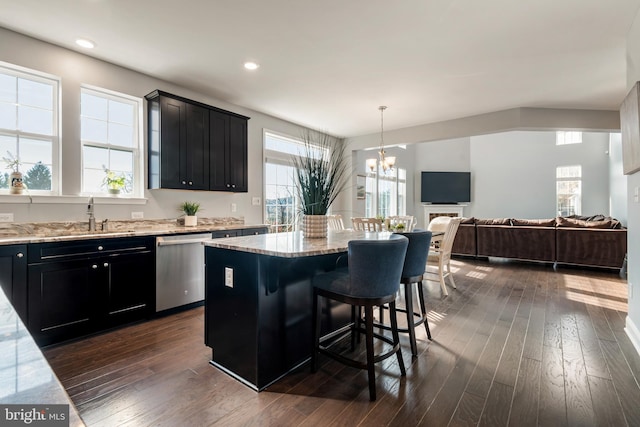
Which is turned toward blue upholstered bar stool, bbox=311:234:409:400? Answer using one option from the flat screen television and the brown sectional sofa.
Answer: the flat screen television

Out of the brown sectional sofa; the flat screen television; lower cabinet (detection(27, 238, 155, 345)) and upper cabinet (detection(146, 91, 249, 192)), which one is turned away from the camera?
the brown sectional sofa

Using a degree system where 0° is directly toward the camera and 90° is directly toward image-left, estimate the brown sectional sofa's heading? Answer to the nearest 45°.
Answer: approximately 180°

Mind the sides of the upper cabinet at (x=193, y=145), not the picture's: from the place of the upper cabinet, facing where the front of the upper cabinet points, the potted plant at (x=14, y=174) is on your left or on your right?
on your right

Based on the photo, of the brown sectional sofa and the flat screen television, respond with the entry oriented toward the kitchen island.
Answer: the flat screen television

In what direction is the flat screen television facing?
toward the camera

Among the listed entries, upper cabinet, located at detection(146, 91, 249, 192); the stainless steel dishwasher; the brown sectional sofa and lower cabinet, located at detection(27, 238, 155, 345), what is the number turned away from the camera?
1

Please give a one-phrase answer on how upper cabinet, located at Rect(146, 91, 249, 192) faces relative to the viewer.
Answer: facing the viewer and to the right of the viewer

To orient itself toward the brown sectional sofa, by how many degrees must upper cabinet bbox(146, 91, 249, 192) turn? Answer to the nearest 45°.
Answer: approximately 45° to its left

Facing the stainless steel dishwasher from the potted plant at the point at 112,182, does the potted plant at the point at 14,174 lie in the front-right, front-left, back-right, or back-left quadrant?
back-right

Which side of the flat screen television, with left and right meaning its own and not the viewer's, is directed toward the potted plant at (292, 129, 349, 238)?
front

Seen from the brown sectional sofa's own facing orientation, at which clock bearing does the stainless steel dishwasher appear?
The stainless steel dishwasher is roughly at 7 o'clock from the brown sectional sofa.

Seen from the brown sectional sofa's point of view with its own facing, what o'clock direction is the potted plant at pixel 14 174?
The potted plant is roughly at 7 o'clock from the brown sectional sofa.

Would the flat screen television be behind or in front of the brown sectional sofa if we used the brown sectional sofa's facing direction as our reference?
in front

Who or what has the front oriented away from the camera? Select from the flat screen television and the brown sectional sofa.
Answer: the brown sectional sofa
